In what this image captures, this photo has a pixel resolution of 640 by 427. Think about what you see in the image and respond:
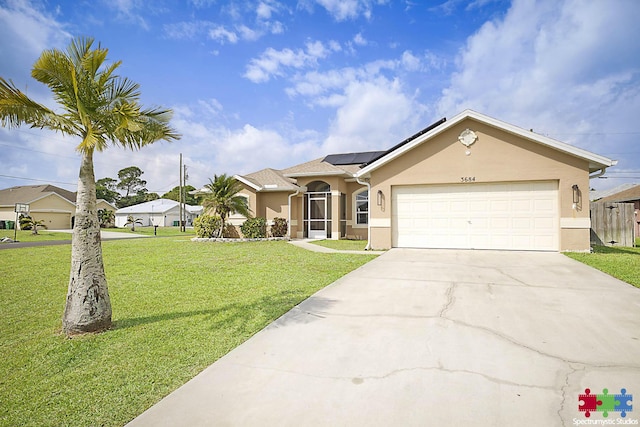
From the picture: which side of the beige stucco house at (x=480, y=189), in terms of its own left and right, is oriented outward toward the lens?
front

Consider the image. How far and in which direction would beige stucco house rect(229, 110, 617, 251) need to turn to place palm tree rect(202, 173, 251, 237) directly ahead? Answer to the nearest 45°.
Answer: approximately 90° to its right

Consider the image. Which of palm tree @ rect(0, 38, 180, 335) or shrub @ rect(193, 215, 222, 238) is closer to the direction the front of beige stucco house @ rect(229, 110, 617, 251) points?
the palm tree

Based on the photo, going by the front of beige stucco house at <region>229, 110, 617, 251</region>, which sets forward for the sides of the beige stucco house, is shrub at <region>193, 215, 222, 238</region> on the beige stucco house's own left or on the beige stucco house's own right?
on the beige stucco house's own right

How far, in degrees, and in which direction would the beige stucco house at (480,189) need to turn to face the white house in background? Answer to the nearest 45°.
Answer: approximately 135° to its right

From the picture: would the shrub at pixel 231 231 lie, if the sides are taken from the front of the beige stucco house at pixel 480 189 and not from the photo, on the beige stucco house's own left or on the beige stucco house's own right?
on the beige stucco house's own right

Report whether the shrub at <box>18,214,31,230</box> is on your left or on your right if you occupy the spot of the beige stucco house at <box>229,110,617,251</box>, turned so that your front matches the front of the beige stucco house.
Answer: on your right

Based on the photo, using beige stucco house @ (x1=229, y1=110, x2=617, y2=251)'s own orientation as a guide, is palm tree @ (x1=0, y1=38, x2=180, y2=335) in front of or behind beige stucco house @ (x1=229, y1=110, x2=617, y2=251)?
in front
